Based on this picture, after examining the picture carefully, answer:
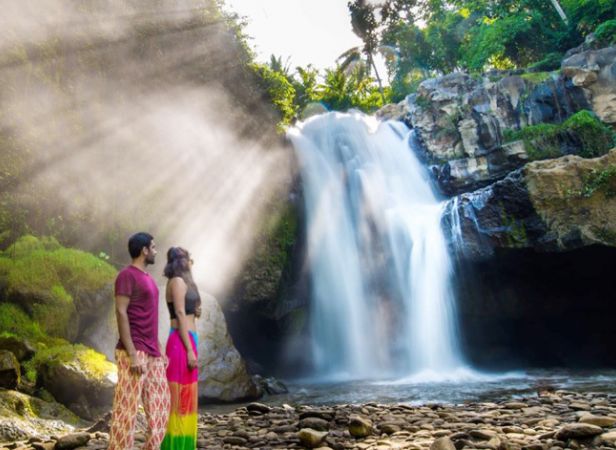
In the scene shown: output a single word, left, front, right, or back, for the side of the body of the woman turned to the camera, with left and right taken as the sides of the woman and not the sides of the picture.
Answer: right

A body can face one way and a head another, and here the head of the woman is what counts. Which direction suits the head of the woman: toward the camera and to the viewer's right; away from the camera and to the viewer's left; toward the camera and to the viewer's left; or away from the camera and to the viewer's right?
away from the camera and to the viewer's right

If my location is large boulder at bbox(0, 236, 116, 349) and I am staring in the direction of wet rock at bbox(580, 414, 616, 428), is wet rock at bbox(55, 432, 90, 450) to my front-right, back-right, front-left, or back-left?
front-right

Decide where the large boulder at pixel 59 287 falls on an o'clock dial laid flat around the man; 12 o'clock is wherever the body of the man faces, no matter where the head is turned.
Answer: The large boulder is roughly at 7 o'clock from the man.

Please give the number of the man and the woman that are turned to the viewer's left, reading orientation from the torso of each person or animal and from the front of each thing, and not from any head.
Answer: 0

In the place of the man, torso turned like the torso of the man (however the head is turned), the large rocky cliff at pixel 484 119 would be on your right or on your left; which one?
on your left

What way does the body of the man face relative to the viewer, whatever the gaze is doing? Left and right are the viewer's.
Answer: facing the viewer and to the right of the viewer

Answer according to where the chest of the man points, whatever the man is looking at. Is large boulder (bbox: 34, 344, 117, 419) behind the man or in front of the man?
behind

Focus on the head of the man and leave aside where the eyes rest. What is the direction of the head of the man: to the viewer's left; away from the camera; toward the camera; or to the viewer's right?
to the viewer's right

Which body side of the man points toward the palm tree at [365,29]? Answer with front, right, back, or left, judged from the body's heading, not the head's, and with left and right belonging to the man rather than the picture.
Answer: left

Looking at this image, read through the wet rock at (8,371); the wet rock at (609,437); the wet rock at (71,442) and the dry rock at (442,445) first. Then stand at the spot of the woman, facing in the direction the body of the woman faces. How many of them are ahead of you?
2

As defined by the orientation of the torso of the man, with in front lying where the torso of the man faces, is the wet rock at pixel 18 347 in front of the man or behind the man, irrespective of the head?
behind

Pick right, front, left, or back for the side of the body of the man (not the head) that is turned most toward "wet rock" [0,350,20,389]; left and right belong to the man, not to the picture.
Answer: back

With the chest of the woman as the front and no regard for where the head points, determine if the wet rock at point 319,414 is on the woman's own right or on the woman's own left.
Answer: on the woman's own left

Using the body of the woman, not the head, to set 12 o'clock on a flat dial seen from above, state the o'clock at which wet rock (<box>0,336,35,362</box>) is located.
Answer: The wet rock is roughly at 8 o'clock from the woman.

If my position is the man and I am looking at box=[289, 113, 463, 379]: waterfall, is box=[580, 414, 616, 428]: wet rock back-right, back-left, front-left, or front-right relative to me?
front-right

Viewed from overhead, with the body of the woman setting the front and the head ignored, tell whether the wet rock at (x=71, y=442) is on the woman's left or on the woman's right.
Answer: on the woman's left

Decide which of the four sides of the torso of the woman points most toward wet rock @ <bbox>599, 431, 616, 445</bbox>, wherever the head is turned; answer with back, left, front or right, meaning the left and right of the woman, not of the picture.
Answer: front
